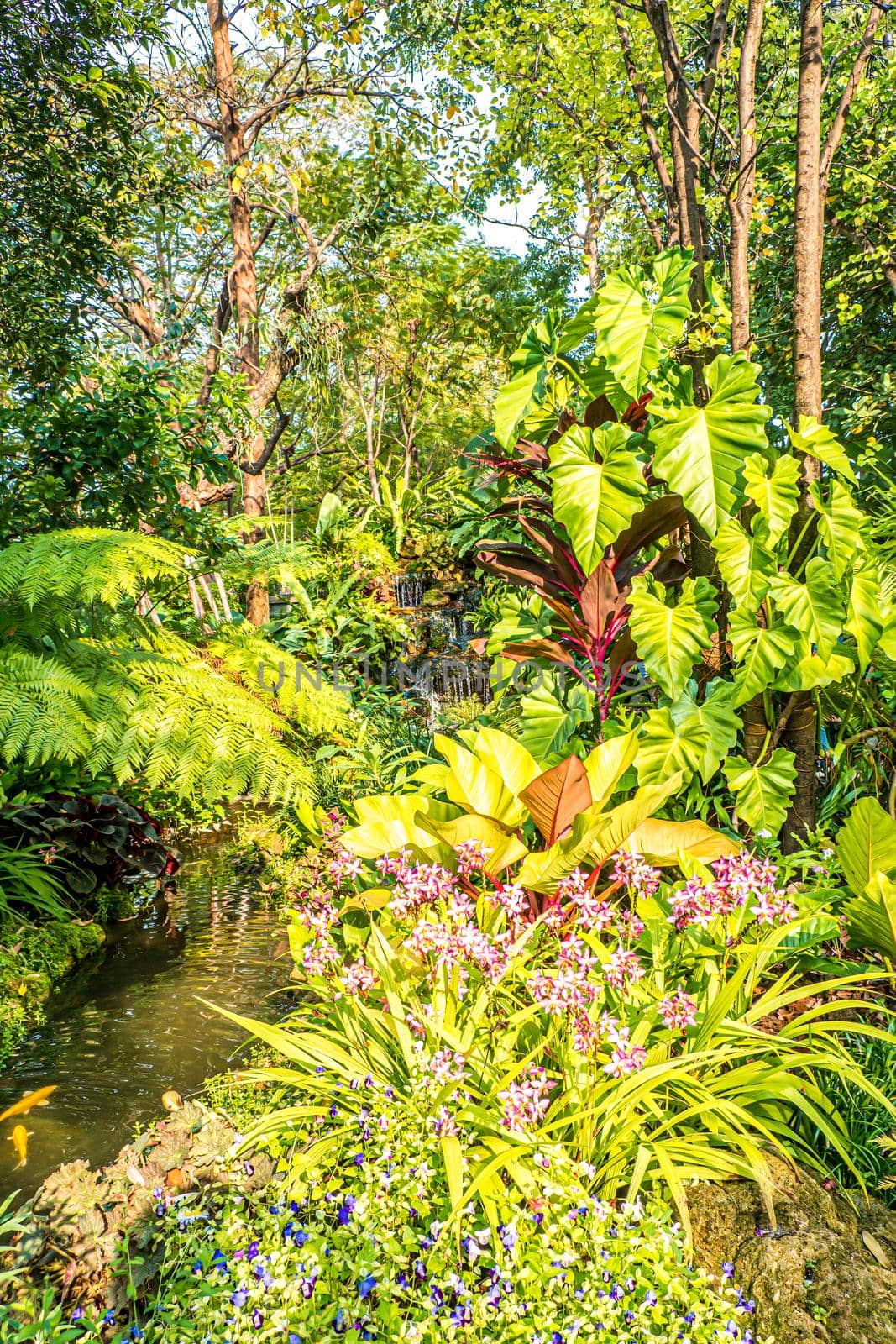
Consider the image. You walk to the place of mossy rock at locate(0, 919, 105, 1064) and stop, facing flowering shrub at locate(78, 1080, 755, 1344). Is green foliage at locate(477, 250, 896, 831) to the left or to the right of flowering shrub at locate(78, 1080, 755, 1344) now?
left

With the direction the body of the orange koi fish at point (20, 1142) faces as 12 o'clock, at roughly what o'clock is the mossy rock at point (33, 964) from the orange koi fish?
The mossy rock is roughly at 12 o'clock from the orange koi fish.

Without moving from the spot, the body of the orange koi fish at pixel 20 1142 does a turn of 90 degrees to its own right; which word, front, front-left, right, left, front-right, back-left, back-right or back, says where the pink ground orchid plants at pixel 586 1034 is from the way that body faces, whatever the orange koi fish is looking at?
front-right

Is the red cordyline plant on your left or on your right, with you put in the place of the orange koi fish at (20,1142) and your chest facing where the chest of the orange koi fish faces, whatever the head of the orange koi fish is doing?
on your right

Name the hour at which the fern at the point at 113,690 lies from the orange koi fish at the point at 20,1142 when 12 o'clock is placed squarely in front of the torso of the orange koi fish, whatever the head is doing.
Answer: The fern is roughly at 1 o'clock from the orange koi fish.

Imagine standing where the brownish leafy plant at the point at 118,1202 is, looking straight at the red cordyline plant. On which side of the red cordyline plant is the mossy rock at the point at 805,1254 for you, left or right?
right

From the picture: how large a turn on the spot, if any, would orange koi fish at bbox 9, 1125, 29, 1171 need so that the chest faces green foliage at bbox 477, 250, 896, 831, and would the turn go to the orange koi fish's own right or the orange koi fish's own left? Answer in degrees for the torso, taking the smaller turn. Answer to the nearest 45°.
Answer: approximately 90° to the orange koi fish's own right

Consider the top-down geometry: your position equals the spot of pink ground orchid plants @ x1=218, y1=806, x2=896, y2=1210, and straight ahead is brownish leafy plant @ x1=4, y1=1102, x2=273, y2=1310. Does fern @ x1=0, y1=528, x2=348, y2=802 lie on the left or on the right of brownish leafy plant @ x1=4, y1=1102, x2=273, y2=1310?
right

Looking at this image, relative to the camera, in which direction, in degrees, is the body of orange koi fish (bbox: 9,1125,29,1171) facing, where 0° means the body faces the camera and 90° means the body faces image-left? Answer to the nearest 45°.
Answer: approximately 180°

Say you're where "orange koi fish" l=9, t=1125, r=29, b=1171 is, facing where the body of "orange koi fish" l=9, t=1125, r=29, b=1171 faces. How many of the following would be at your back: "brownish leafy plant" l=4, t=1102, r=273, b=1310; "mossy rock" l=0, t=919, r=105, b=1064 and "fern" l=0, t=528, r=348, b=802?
1

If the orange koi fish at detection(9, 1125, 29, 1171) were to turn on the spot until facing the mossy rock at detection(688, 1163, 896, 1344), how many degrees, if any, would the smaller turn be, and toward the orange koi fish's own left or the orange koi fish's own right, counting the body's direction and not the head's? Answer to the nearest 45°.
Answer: approximately 135° to the orange koi fish's own right

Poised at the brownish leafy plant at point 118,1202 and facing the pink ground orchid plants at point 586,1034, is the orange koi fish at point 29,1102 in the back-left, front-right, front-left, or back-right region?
back-left

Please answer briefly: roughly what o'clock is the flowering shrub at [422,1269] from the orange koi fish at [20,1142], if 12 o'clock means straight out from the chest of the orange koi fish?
The flowering shrub is roughly at 5 o'clock from the orange koi fish.
